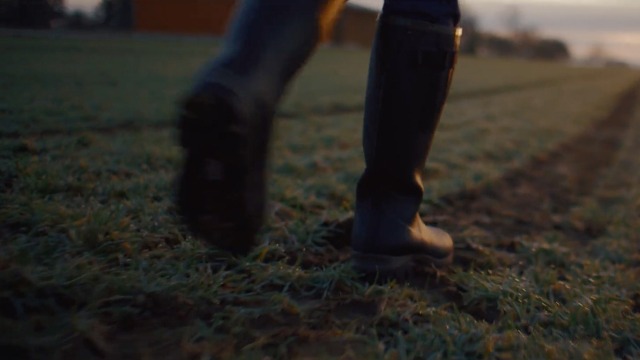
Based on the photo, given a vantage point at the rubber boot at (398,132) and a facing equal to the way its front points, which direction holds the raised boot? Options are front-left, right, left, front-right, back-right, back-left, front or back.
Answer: back

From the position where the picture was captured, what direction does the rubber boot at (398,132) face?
facing away from the viewer and to the right of the viewer

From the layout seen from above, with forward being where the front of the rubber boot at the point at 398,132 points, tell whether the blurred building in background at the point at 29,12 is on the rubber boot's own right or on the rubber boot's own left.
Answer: on the rubber boot's own left

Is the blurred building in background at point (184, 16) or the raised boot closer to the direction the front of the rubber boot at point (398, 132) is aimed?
the blurred building in background
